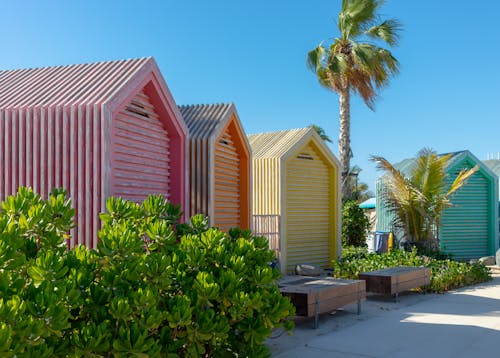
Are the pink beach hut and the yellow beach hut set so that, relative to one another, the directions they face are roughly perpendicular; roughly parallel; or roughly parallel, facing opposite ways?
roughly parallel

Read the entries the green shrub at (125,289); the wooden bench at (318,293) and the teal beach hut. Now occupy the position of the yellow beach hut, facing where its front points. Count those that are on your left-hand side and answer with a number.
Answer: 1

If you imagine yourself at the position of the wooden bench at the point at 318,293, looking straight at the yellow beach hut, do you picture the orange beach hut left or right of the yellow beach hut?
left

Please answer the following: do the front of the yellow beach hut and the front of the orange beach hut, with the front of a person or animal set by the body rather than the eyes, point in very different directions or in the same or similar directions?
same or similar directions

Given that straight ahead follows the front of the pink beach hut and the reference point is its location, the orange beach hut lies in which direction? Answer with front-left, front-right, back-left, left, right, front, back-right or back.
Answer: left

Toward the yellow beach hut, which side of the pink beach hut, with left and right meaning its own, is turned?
left

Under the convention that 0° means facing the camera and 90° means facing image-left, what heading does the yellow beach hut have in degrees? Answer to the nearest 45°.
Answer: approximately 315°

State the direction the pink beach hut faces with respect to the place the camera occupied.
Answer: facing the viewer and to the right of the viewer

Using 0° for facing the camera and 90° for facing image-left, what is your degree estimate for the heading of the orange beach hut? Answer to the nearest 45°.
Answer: approximately 315°

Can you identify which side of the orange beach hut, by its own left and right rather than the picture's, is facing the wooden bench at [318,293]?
front

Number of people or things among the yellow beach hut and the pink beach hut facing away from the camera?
0

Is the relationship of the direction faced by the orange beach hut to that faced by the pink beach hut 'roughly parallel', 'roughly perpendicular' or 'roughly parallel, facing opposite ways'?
roughly parallel
